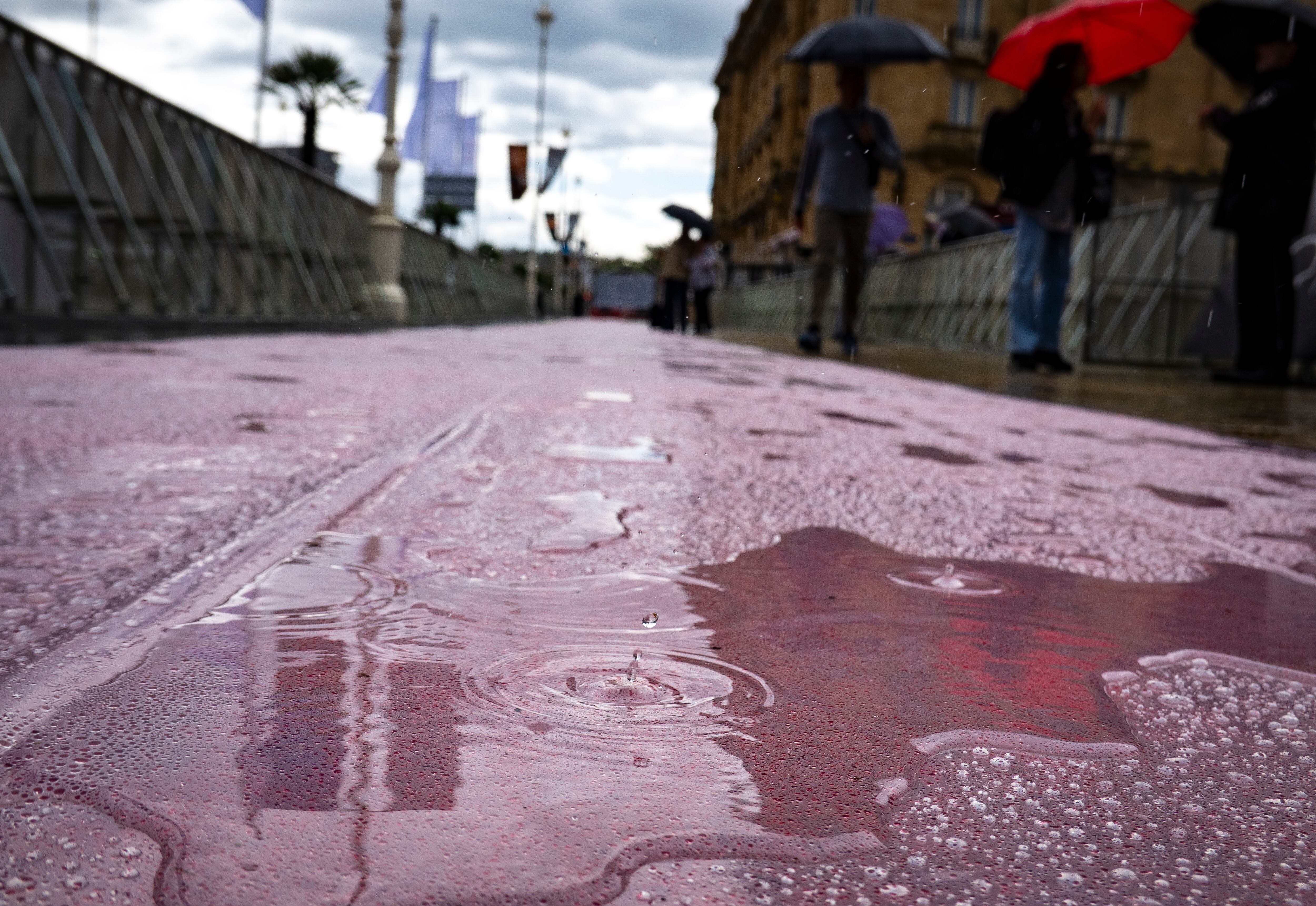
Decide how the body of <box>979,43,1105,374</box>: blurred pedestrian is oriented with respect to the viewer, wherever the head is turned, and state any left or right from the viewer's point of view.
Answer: facing to the right of the viewer

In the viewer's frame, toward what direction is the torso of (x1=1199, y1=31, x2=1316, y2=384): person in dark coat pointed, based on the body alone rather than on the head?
to the viewer's left

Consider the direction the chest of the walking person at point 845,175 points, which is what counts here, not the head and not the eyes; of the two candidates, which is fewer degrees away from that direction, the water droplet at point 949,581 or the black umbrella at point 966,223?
the water droplet

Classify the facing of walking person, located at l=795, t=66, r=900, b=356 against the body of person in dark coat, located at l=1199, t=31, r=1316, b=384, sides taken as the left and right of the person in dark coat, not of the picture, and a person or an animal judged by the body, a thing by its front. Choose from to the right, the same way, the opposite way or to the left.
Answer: to the left

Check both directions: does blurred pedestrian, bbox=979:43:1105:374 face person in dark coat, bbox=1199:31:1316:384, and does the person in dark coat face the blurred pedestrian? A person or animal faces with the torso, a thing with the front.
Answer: yes

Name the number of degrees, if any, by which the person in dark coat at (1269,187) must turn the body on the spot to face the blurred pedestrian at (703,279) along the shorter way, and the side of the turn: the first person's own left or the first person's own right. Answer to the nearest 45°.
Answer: approximately 45° to the first person's own right

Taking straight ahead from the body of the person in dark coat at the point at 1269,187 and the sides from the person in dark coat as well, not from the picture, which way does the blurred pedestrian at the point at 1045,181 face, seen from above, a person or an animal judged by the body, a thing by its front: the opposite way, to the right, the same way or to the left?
the opposite way

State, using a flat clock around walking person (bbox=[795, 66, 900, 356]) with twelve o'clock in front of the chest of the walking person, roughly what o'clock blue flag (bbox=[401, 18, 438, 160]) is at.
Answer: The blue flag is roughly at 5 o'clock from the walking person.

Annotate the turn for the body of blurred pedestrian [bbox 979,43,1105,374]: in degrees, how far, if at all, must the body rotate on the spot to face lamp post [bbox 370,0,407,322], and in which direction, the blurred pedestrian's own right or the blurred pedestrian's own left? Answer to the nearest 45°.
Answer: approximately 135° to the blurred pedestrian's own left
